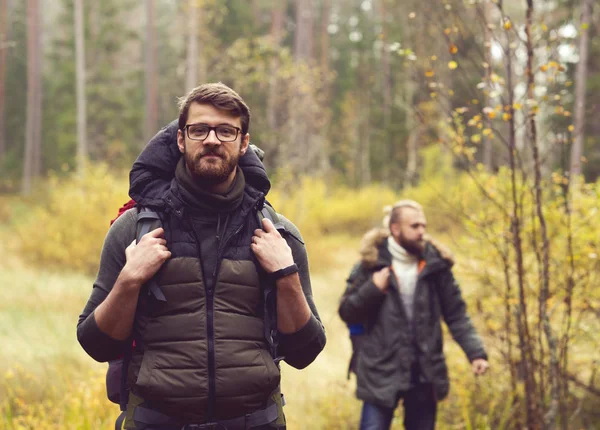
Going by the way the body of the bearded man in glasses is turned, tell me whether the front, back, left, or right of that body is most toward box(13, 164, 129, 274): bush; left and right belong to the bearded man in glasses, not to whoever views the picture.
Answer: back

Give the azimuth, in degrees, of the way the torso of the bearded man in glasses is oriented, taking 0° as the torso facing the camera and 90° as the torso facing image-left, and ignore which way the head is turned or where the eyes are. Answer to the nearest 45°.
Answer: approximately 0°

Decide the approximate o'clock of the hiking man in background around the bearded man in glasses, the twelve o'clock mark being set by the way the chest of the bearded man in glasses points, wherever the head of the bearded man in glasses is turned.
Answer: The hiking man in background is roughly at 7 o'clock from the bearded man in glasses.
